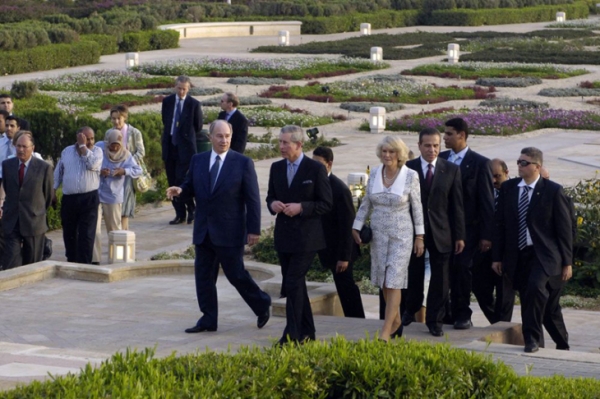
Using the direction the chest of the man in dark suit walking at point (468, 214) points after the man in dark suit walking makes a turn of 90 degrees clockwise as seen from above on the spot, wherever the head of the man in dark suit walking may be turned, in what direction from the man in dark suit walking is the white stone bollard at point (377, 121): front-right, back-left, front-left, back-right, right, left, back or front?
front-right

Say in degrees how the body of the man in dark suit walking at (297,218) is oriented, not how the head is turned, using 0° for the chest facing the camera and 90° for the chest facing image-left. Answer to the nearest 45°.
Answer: approximately 45°

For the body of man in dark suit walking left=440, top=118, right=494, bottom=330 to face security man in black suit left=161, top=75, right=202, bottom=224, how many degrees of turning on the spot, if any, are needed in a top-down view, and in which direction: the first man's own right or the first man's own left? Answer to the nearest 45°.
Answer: approximately 90° to the first man's own right

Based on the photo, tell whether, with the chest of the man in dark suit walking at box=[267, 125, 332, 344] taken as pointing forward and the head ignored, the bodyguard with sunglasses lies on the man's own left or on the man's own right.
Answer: on the man's own left

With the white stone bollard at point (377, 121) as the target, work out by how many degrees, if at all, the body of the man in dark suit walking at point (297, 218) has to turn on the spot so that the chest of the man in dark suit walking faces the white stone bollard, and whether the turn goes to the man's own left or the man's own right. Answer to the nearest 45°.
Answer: approximately 135° to the man's own right

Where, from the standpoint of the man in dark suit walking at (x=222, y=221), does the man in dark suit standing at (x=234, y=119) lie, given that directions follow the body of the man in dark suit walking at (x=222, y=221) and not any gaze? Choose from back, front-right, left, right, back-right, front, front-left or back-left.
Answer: back-right

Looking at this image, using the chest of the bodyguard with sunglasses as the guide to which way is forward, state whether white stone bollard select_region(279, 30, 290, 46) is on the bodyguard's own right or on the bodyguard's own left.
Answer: on the bodyguard's own right

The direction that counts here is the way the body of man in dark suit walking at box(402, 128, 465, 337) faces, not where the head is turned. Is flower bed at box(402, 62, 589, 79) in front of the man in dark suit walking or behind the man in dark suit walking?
behind

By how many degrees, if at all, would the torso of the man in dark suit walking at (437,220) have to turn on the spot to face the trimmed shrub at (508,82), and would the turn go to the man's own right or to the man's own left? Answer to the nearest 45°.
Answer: approximately 180°
